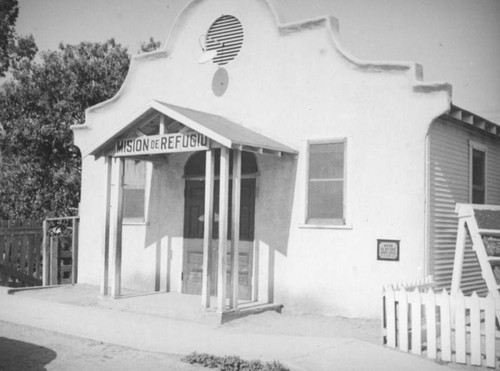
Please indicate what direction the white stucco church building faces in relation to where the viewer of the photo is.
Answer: facing the viewer and to the left of the viewer

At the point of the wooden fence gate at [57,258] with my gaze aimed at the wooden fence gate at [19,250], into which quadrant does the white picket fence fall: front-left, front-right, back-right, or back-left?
back-left

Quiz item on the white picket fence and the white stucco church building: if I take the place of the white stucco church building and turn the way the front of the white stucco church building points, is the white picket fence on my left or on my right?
on my left

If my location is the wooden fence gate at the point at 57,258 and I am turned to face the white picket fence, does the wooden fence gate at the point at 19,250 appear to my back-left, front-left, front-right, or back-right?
back-right

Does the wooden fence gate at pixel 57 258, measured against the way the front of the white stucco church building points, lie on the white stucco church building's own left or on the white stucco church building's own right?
on the white stucco church building's own right
